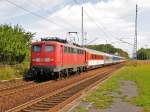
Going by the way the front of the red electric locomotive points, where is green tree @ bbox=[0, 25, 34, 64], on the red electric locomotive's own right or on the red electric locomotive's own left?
on the red electric locomotive's own right

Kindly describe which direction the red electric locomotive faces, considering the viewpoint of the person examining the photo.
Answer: facing the viewer and to the left of the viewer
